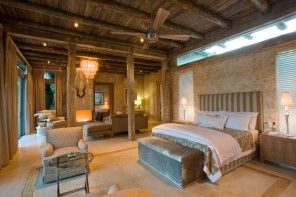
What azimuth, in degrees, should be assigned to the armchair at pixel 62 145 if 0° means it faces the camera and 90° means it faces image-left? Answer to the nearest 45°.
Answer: approximately 315°

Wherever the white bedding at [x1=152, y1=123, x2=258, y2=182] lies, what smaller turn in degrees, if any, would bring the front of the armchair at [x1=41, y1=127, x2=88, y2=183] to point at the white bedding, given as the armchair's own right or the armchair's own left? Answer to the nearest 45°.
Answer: approximately 90° to the armchair's own left

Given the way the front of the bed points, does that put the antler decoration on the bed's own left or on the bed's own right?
on the bed's own right

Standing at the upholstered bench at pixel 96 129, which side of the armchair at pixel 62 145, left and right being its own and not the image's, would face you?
back

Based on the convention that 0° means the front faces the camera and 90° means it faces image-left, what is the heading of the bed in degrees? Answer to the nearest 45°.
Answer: approximately 45°

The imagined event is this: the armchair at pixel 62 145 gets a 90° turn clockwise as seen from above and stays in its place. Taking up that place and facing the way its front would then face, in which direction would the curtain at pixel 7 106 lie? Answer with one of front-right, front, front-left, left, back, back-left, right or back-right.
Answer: right

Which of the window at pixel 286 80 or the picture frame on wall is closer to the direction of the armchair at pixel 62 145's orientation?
the window
